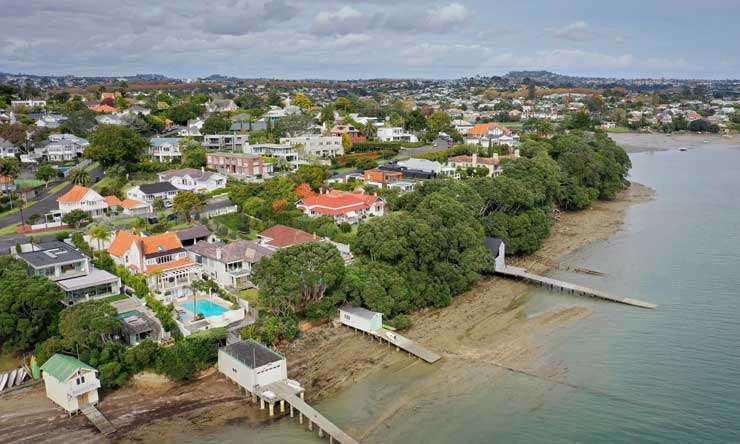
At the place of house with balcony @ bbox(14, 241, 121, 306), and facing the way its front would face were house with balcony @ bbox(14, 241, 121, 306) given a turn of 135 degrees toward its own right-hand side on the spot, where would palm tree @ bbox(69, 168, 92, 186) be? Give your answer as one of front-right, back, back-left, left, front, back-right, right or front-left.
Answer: right

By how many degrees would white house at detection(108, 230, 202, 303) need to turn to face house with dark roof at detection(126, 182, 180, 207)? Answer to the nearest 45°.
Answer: approximately 135° to its left

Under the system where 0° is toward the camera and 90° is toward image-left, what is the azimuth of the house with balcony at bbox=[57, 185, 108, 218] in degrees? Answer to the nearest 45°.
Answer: approximately 315°

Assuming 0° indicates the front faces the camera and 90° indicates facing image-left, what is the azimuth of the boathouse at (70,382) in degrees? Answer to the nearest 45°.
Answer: approximately 315°

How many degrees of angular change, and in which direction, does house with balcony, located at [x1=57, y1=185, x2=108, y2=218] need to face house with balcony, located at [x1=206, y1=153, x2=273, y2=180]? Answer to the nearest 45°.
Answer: approximately 90° to its left

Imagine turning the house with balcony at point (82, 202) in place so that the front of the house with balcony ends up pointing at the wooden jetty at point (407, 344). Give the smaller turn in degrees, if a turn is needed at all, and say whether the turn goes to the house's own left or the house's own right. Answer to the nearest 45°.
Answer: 0° — it already faces it

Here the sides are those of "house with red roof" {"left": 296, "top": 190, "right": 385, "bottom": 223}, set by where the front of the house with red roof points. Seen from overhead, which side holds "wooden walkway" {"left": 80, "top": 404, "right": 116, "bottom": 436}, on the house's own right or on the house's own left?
on the house's own right

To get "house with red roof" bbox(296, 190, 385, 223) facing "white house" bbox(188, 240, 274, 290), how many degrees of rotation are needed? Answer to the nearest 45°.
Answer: approximately 90° to its right
